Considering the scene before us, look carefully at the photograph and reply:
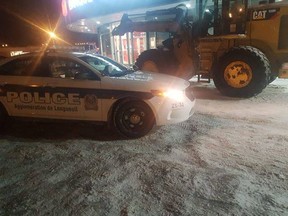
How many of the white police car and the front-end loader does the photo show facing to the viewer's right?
1

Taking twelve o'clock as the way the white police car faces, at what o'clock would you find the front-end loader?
The front-end loader is roughly at 11 o'clock from the white police car.

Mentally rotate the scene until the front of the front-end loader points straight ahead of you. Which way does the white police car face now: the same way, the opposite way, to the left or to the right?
the opposite way

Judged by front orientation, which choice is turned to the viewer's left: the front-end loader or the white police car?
the front-end loader

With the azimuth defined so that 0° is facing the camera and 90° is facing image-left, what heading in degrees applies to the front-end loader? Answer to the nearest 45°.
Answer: approximately 90°

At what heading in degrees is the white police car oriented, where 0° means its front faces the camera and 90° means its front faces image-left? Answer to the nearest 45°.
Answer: approximately 270°
